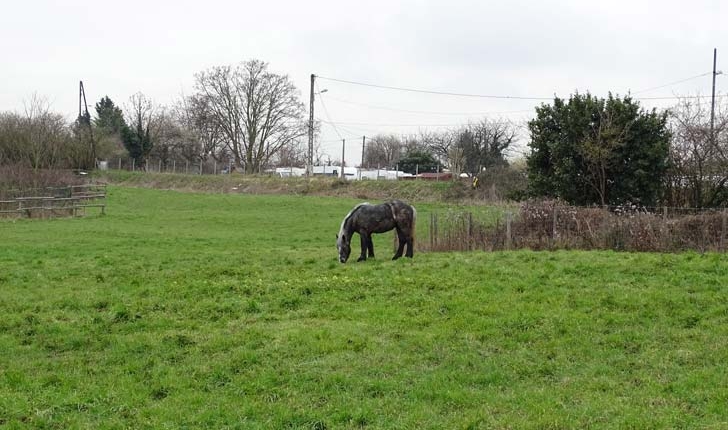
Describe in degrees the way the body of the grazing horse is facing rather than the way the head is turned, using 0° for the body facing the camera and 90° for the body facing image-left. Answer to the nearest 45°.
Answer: approximately 90°

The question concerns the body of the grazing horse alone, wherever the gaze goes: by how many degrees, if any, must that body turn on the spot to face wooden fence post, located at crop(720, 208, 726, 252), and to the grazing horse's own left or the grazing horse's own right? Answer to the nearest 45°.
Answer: approximately 180°

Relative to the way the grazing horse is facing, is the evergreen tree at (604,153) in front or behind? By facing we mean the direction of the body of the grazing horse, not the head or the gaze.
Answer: behind

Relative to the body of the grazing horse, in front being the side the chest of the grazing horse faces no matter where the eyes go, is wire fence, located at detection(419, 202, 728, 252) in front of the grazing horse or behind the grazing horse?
behind

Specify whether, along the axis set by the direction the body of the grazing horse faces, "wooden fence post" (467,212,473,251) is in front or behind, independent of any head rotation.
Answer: behind

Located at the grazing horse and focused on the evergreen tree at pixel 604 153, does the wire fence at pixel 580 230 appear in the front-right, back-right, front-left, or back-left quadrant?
front-right

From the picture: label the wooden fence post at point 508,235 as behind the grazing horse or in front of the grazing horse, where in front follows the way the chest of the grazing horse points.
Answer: behind

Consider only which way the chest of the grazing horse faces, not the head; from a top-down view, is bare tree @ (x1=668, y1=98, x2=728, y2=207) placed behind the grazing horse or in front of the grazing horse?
behind

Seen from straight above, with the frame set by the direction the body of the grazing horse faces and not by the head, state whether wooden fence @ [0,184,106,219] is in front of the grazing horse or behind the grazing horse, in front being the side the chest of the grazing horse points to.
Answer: in front
